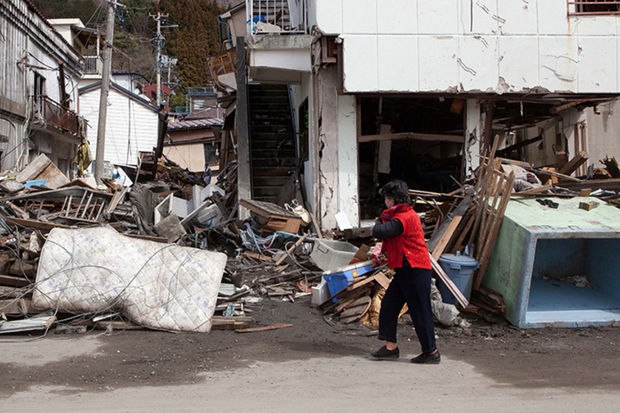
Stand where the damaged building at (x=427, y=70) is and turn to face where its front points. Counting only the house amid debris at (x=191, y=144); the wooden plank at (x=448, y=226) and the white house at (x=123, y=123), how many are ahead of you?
1

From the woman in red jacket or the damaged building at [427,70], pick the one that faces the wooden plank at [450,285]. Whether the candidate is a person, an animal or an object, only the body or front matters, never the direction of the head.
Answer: the damaged building

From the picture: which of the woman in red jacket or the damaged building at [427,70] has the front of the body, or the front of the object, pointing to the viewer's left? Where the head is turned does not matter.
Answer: the woman in red jacket

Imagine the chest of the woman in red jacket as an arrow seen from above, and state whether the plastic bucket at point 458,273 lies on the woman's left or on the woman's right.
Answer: on the woman's right

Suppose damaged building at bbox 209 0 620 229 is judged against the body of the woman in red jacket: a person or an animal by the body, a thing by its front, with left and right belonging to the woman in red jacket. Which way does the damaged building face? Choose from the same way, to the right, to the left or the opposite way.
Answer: to the left

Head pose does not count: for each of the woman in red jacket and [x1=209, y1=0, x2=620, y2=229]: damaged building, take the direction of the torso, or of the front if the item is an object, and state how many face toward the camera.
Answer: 1

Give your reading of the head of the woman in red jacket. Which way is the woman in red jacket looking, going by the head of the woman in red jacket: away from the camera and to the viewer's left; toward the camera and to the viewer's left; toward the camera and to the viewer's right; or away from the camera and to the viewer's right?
away from the camera and to the viewer's left

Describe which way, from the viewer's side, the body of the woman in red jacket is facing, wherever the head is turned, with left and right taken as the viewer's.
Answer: facing to the left of the viewer

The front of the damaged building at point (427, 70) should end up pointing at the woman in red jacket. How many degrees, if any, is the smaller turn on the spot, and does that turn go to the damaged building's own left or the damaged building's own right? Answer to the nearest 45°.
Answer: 0° — it already faces them

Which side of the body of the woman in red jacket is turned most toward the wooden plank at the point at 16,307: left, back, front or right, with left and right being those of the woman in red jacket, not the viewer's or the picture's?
front

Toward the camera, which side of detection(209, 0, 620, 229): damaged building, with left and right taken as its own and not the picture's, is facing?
front

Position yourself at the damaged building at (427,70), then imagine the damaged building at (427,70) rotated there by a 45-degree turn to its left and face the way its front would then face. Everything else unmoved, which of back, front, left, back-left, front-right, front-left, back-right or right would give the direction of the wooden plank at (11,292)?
right

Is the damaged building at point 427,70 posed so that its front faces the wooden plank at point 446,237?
yes

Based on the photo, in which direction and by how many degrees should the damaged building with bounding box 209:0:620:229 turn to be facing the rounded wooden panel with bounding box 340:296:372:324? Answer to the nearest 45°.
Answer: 0° — it already faces it

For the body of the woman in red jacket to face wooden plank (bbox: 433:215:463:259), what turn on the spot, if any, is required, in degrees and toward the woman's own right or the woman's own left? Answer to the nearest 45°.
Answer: approximately 90° to the woman's own right

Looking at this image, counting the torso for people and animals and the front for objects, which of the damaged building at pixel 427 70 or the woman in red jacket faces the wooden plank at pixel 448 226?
the damaged building
